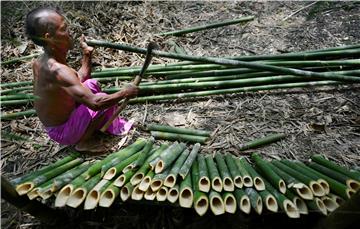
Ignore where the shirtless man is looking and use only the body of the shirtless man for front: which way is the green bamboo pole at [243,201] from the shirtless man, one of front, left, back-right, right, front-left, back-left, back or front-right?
right

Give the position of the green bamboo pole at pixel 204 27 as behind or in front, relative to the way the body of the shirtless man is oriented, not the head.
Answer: in front

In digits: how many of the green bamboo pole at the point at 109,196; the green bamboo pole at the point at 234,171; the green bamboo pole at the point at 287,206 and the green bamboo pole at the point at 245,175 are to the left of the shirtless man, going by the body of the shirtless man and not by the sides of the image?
0

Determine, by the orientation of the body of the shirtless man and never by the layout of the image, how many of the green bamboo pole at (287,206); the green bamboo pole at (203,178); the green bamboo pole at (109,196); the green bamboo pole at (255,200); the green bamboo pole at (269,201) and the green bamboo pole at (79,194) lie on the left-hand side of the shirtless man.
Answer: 0

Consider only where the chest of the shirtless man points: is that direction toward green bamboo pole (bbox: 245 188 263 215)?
no

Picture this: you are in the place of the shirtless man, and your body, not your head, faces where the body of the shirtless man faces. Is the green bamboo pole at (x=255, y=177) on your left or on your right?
on your right

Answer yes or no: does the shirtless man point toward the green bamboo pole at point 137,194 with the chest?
no

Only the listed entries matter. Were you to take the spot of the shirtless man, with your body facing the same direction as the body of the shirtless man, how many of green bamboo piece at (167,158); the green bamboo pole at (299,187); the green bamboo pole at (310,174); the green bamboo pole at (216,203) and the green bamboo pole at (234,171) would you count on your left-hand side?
0

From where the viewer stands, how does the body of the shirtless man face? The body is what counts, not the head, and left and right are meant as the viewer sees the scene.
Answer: facing away from the viewer and to the right of the viewer

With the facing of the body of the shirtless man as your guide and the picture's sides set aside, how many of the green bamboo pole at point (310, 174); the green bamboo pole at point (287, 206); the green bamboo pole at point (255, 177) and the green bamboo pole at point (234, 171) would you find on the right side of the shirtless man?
4

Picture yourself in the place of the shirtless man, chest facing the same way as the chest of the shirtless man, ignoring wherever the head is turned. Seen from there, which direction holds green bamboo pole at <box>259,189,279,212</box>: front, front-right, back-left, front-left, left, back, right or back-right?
right

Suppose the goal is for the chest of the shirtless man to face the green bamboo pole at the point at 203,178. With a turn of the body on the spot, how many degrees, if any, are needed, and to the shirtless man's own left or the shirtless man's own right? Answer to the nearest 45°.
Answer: approximately 90° to the shirtless man's own right

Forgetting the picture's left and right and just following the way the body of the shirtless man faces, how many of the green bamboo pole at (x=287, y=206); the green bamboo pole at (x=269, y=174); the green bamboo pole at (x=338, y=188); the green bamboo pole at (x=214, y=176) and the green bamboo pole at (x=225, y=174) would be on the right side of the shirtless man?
5

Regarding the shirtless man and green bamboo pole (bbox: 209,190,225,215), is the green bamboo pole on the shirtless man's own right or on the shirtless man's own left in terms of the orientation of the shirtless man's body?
on the shirtless man's own right

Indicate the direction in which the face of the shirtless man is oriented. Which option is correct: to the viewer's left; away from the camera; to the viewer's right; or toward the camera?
to the viewer's right

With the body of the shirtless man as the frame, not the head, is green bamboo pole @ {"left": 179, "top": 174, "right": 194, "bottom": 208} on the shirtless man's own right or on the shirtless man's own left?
on the shirtless man's own right

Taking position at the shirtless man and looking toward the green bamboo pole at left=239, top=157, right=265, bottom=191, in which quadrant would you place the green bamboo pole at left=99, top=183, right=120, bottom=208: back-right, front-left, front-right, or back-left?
front-right

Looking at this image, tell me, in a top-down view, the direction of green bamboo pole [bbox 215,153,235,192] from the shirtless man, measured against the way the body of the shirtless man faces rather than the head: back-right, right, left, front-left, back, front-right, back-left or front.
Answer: right

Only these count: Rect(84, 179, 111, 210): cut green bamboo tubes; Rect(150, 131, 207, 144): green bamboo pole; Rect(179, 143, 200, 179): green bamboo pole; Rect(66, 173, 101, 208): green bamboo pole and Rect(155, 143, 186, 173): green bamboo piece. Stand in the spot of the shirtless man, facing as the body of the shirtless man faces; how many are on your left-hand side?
0

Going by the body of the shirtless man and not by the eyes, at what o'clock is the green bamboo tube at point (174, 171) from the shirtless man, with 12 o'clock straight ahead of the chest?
The green bamboo tube is roughly at 3 o'clock from the shirtless man.
